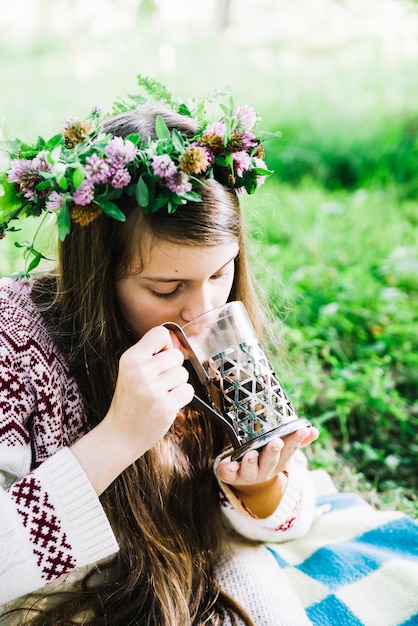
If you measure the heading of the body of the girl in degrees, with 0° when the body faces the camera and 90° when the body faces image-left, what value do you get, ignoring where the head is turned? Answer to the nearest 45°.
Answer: approximately 315°

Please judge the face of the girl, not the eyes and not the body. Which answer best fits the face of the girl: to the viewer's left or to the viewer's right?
to the viewer's right
